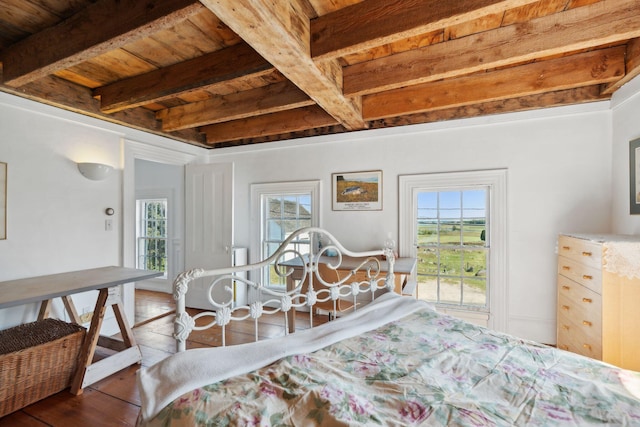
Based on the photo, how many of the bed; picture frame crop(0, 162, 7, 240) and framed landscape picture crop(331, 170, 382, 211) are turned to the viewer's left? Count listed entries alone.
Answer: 0

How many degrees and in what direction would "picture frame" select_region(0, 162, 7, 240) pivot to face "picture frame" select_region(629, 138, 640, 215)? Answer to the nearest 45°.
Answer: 0° — it already faces it

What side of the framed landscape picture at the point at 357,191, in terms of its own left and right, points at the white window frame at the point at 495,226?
left

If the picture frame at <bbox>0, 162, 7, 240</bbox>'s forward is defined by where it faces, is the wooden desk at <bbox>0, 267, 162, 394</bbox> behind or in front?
in front

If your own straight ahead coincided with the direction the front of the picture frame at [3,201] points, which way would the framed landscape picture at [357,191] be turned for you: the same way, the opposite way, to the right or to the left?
to the right

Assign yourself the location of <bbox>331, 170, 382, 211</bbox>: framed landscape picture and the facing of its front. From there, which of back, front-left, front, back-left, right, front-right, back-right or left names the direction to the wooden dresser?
front-left

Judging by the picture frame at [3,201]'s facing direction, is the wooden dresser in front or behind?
in front

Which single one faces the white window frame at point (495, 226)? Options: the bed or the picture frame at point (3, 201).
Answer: the picture frame

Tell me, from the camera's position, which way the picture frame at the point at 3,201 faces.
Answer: facing the viewer and to the right of the viewer

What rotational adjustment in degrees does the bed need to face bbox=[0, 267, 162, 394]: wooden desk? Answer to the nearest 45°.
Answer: approximately 135° to its right
